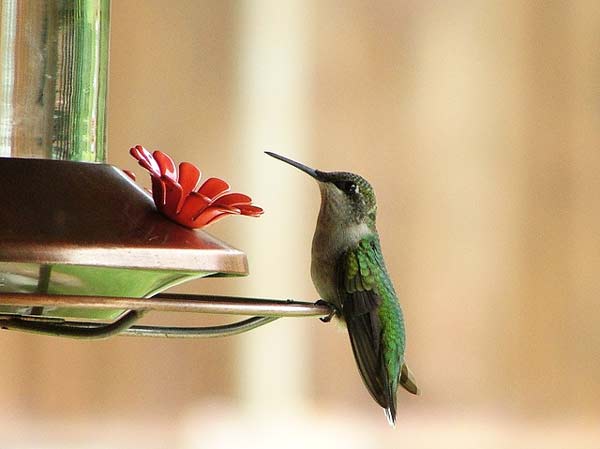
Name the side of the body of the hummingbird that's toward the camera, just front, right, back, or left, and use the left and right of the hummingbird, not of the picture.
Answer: left
